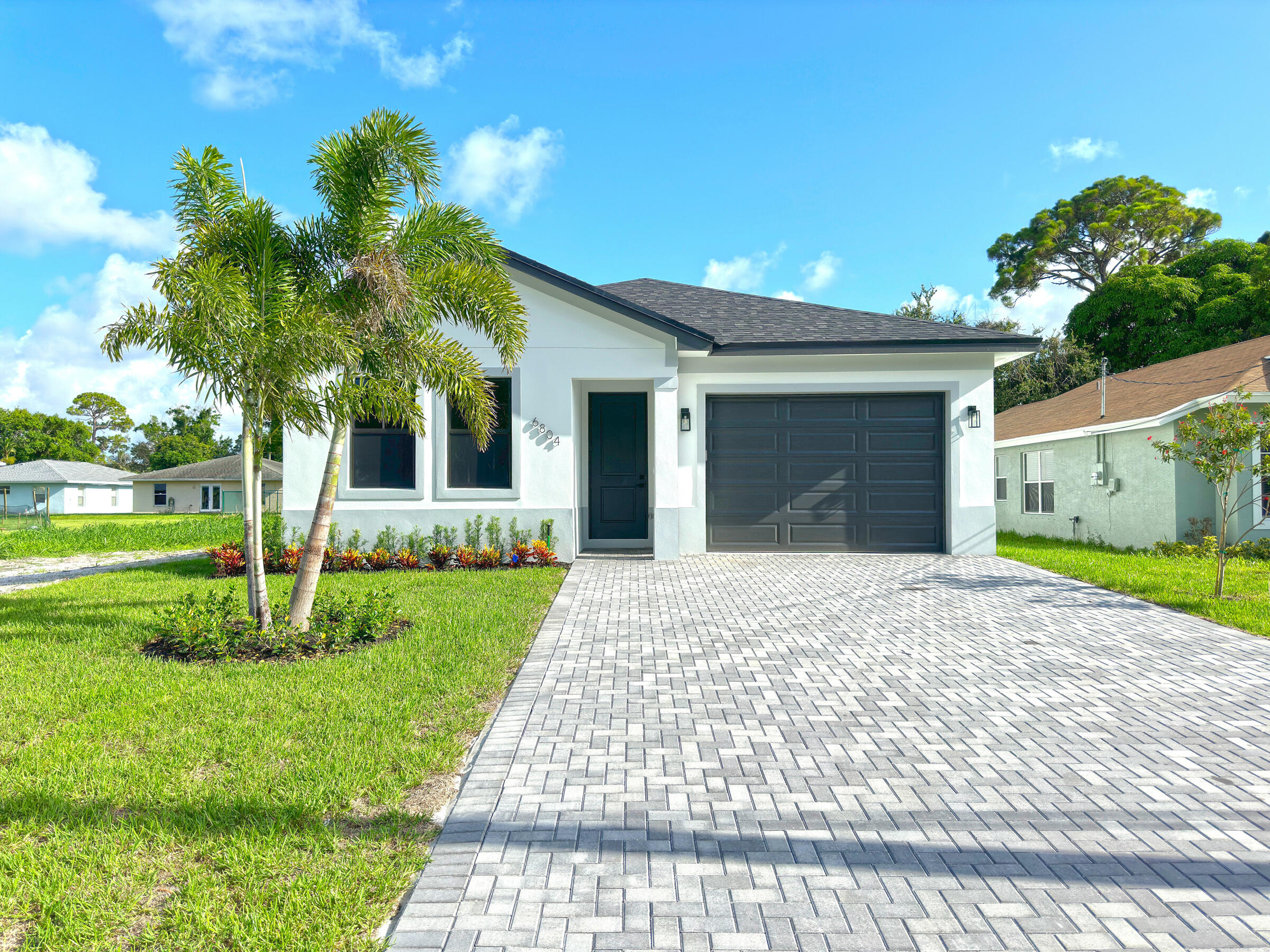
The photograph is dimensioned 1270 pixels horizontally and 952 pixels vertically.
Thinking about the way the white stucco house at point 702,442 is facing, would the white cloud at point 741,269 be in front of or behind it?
behind

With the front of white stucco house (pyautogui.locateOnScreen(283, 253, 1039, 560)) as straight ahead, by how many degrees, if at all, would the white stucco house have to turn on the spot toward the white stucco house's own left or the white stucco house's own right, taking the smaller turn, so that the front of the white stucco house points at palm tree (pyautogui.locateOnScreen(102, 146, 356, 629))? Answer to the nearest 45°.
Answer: approximately 45° to the white stucco house's own right

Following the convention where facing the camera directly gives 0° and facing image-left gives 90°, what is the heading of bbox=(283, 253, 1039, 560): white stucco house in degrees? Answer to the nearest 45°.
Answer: approximately 0°

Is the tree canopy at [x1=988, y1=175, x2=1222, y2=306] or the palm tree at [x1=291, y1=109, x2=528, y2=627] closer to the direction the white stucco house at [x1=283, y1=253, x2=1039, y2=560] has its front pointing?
the palm tree

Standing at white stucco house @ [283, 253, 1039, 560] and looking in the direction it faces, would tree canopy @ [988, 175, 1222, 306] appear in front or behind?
behind

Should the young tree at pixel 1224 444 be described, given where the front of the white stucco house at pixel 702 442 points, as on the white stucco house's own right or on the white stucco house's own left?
on the white stucco house's own left

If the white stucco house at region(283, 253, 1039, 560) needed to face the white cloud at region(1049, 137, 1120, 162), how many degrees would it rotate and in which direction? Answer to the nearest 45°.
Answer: approximately 135° to its left

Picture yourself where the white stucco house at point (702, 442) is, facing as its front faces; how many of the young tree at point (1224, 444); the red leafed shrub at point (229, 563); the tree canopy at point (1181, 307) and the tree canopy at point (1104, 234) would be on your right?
1

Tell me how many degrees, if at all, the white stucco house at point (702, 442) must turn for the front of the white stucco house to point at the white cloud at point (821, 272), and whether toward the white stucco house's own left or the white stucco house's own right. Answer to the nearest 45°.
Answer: approximately 180°

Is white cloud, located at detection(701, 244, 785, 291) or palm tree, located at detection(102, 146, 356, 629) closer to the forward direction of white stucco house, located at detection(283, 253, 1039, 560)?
the palm tree
